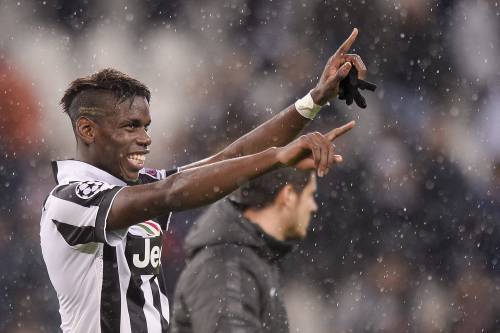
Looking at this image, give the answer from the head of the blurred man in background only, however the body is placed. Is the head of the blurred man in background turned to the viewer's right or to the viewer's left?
to the viewer's right

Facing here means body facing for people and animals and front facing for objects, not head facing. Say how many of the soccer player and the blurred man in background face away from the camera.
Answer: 0

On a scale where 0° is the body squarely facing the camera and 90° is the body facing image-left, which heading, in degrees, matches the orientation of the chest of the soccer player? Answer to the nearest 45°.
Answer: approximately 315°

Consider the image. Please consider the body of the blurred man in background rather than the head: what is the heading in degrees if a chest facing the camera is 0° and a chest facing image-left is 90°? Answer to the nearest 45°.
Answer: approximately 270°
